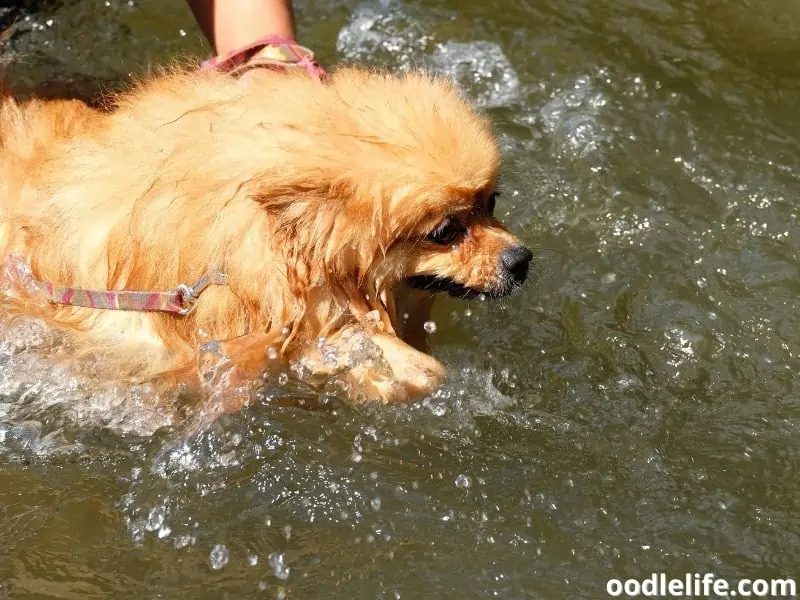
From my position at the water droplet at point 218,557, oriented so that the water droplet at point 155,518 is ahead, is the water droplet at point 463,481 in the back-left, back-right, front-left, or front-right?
back-right

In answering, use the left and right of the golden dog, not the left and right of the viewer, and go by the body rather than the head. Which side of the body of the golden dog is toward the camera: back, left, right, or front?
right
